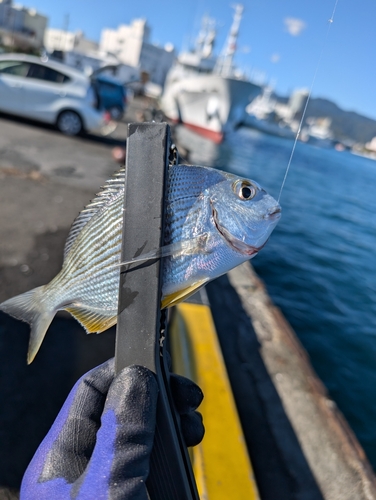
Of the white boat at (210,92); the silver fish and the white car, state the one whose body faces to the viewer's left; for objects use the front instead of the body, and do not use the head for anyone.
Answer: the white car

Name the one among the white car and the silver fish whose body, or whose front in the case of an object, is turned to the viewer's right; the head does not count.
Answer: the silver fish

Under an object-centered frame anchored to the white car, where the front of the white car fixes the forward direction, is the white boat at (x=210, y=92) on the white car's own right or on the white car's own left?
on the white car's own right

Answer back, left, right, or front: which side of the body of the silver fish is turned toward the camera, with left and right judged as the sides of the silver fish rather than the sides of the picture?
right

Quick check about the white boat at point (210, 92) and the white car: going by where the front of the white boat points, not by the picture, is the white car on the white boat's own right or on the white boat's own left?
on the white boat's own right

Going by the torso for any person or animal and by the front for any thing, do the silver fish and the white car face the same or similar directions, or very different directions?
very different directions

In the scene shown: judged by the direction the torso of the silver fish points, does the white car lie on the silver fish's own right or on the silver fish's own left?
on the silver fish's own left

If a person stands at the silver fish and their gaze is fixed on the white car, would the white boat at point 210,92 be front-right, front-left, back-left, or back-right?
front-right

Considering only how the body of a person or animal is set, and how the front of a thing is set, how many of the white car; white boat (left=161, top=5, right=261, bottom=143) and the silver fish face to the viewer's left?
1

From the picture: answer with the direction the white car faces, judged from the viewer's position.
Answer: facing to the left of the viewer

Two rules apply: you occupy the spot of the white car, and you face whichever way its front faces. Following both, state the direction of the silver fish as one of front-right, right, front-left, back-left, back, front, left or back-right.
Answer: left

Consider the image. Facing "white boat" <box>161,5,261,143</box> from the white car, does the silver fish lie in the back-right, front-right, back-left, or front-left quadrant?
back-right

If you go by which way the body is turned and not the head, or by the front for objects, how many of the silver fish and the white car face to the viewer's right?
1

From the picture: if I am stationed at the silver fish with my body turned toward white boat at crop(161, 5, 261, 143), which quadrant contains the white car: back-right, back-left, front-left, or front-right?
front-left

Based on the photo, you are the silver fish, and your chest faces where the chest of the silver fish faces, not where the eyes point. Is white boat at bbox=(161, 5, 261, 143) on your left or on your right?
on your left
